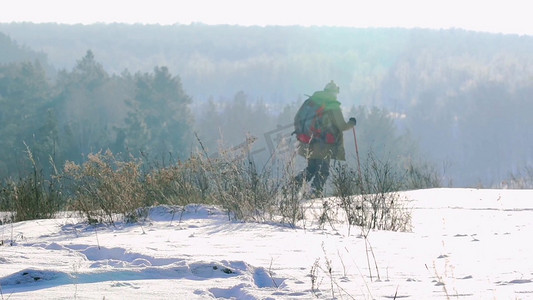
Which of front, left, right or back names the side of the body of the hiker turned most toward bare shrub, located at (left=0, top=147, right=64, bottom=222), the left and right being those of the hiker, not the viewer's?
back

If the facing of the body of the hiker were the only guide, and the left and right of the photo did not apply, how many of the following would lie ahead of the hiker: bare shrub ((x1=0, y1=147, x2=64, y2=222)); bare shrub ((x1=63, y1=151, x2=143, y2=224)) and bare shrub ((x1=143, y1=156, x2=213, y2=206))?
0

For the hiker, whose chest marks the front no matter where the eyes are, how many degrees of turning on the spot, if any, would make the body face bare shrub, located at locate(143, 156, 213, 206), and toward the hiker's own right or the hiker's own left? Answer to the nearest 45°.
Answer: approximately 180°

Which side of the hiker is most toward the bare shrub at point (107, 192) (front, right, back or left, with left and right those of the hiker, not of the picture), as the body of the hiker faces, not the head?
back

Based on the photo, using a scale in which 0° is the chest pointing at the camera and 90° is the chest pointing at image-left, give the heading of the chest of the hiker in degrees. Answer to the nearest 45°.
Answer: approximately 225°
